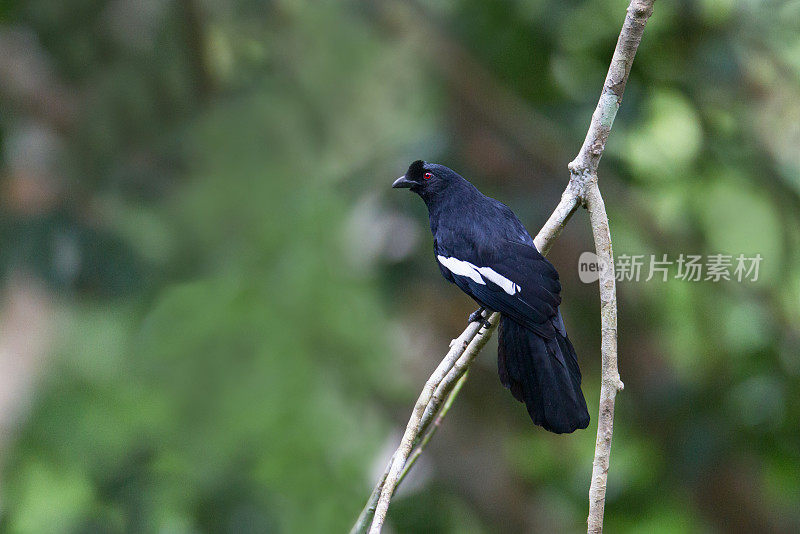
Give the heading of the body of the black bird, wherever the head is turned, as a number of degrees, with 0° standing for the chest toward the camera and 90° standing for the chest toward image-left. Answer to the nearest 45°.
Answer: approximately 135°
